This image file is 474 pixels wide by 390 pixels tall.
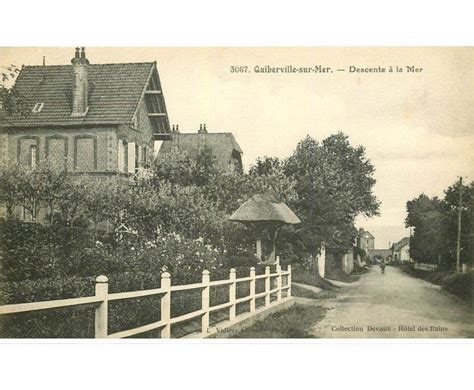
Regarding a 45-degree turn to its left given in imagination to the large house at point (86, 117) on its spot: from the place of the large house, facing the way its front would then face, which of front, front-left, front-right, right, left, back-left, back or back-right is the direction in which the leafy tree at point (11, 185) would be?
back
